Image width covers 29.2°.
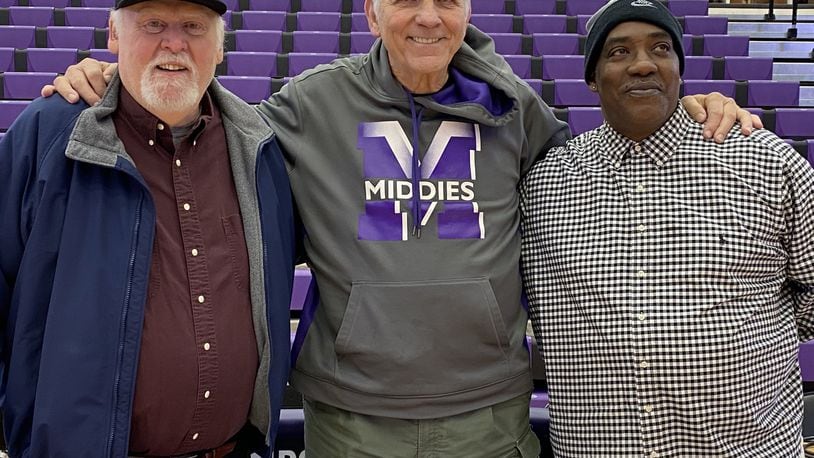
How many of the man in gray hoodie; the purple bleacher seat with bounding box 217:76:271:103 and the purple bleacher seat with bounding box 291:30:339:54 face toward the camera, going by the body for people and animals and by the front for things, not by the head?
3

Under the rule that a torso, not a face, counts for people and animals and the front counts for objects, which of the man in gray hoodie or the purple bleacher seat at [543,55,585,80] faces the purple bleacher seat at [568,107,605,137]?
the purple bleacher seat at [543,55,585,80]

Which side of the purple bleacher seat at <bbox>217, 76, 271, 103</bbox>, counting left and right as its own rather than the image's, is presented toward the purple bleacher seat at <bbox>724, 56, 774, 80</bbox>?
left

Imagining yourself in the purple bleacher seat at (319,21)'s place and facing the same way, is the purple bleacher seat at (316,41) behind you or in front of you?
in front

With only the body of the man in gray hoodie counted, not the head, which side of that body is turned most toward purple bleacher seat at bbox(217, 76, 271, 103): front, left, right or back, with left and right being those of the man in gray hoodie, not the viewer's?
back

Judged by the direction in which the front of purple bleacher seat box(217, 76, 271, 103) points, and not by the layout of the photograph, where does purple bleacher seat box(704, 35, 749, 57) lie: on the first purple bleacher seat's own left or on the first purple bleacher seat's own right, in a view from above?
on the first purple bleacher seat's own left

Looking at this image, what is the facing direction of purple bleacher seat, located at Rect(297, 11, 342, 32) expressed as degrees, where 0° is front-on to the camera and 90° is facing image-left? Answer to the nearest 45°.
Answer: approximately 0°

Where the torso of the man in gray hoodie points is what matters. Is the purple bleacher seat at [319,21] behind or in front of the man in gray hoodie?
behind

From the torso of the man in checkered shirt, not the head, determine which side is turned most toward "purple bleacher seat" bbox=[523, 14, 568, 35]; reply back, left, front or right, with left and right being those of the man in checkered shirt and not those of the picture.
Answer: back

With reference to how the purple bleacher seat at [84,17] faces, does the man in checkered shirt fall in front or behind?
in front

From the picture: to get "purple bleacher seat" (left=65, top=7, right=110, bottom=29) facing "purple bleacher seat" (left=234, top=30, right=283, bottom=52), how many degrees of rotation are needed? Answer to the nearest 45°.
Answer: approximately 45° to its left

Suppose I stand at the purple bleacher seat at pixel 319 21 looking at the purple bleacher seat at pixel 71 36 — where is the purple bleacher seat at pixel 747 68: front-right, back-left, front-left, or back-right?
back-left
